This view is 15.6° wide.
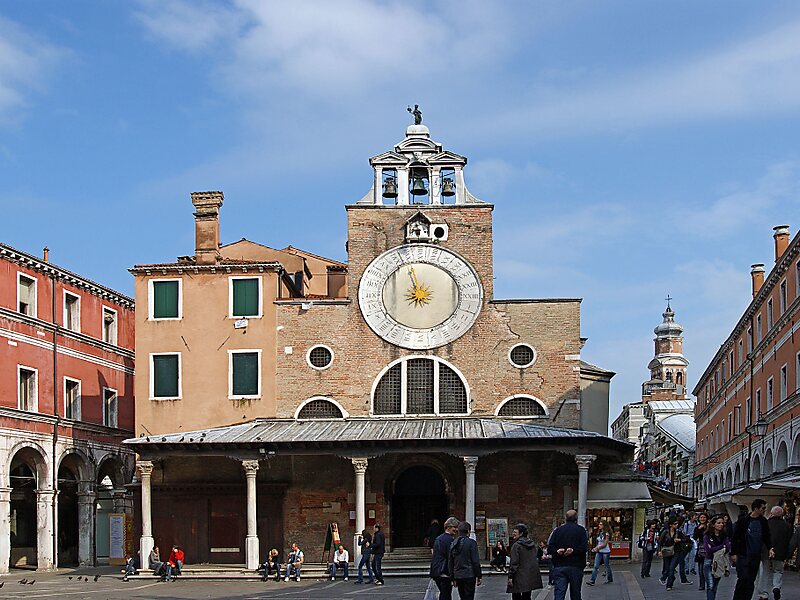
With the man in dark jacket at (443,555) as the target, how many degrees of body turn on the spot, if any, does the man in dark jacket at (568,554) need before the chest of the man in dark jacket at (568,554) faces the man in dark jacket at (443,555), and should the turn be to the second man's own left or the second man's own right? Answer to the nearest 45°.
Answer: approximately 135° to the second man's own left

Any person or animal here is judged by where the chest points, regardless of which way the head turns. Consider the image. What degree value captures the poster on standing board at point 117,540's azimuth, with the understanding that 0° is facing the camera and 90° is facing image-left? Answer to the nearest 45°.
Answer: approximately 0°

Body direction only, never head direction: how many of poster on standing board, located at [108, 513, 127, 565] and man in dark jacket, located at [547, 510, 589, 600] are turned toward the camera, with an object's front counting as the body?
1

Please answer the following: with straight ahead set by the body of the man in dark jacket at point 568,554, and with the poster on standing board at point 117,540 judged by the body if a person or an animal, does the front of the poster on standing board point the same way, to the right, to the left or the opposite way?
the opposite way

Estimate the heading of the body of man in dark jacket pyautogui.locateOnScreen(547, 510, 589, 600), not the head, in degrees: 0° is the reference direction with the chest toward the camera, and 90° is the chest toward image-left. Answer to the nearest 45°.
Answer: approximately 180°
